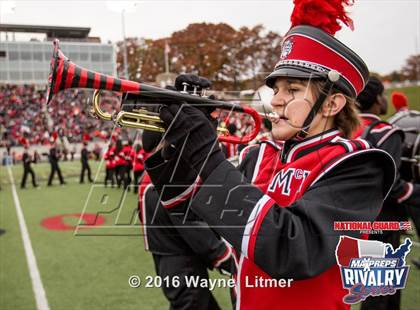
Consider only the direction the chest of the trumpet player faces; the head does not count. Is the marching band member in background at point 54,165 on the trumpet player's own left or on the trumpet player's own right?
on the trumpet player's own right

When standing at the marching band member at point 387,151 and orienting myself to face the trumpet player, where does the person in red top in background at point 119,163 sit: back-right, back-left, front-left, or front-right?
back-right

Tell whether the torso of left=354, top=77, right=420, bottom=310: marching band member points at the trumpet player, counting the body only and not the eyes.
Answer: no

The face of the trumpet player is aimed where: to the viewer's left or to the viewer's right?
to the viewer's left

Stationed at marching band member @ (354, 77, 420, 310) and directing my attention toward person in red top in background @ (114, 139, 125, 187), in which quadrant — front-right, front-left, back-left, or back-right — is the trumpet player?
back-left

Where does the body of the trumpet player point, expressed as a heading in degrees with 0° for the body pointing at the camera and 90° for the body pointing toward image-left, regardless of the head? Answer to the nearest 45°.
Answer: approximately 45°

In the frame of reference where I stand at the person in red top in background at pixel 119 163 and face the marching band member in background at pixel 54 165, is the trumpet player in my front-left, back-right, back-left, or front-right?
back-left

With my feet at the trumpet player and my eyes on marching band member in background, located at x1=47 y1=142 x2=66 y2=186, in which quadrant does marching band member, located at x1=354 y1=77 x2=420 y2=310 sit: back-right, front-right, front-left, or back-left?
front-right

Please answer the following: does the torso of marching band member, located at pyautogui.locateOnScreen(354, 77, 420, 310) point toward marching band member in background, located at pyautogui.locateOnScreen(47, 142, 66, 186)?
no
